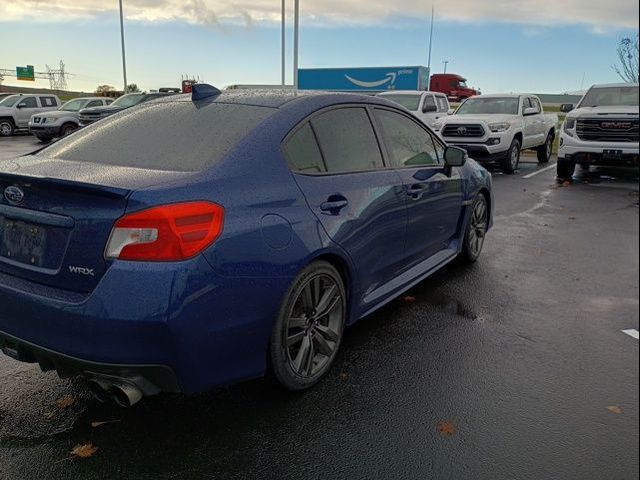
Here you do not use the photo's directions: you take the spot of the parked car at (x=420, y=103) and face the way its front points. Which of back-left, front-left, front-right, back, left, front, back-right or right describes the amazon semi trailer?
back-right

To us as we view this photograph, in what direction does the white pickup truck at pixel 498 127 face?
facing the viewer and to the left of the viewer

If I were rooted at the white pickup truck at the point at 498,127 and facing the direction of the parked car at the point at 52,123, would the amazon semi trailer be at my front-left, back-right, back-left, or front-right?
front-right

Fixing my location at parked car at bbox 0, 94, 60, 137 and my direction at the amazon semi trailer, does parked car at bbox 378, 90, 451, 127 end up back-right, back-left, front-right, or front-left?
front-right

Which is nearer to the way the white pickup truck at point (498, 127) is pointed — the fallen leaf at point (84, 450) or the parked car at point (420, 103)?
the fallen leaf

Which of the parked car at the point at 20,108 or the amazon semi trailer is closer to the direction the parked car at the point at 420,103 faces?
the parked car

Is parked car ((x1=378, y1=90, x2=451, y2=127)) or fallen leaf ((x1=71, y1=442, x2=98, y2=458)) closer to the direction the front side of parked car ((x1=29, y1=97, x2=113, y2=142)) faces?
the fallen leaf

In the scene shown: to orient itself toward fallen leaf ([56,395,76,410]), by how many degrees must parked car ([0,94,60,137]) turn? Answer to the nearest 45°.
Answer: approximately 45° to its left

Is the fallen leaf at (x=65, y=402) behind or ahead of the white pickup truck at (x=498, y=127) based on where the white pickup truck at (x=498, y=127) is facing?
ahead

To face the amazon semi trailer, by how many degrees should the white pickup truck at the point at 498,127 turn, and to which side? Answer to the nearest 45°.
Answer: approximately 135° to its right

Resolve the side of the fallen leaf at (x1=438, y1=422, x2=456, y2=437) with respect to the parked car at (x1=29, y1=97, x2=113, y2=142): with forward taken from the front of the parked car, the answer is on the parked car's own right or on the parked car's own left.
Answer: on the parked car's own left
